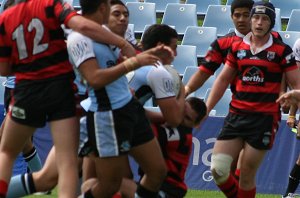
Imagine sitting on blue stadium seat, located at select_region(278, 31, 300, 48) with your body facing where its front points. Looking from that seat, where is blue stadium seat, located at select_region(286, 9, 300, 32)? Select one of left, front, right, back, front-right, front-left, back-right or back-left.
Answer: back

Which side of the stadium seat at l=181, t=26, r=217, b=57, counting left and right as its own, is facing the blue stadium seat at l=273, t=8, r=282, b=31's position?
left

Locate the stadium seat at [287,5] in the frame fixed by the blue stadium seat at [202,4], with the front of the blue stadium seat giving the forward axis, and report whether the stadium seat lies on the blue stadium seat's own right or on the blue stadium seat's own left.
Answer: on the blue stadium seat's own left

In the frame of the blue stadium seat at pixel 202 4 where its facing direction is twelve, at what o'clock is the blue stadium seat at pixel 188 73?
the blue stadium seat at pixel 188 73 is roughly at 12 o'clock from the blue stadium seat at pixel 202 4.

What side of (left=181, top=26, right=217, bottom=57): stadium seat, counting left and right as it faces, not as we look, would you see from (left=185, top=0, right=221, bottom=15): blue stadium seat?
back

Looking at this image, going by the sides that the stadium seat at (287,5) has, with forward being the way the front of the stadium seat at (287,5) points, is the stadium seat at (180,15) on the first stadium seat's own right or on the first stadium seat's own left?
on the first stadium seat's own right

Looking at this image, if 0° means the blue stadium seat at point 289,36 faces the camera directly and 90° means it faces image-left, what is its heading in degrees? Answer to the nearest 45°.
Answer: approximately 0°

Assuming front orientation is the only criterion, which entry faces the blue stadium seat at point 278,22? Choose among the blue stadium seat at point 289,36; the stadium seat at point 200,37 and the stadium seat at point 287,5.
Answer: the stadium seat at point 287,5

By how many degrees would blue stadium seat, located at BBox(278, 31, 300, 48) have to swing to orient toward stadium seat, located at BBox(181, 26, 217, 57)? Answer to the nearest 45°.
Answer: approximately 90° to its right

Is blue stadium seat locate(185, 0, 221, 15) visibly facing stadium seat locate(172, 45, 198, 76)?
yes
